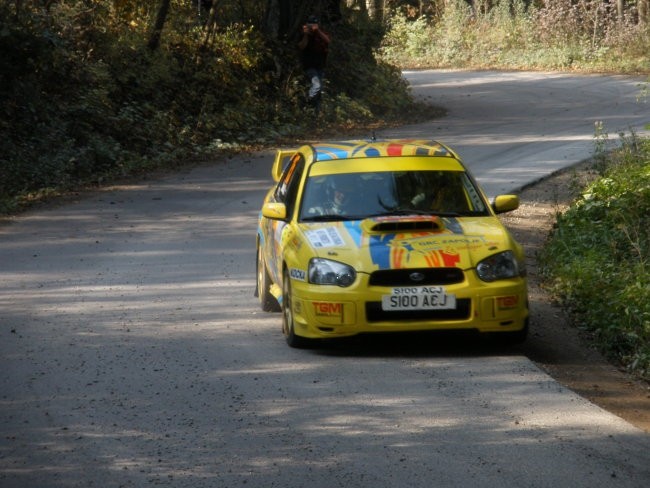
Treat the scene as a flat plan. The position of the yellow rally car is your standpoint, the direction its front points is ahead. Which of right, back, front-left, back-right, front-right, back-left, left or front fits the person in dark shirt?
back

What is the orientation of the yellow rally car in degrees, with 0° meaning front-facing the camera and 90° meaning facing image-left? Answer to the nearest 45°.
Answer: approximately 0°
